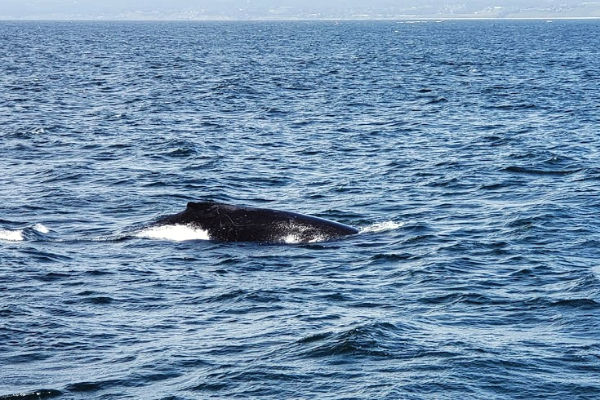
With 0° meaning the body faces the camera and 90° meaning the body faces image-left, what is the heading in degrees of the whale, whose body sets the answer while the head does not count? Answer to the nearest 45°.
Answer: approximately 270°
